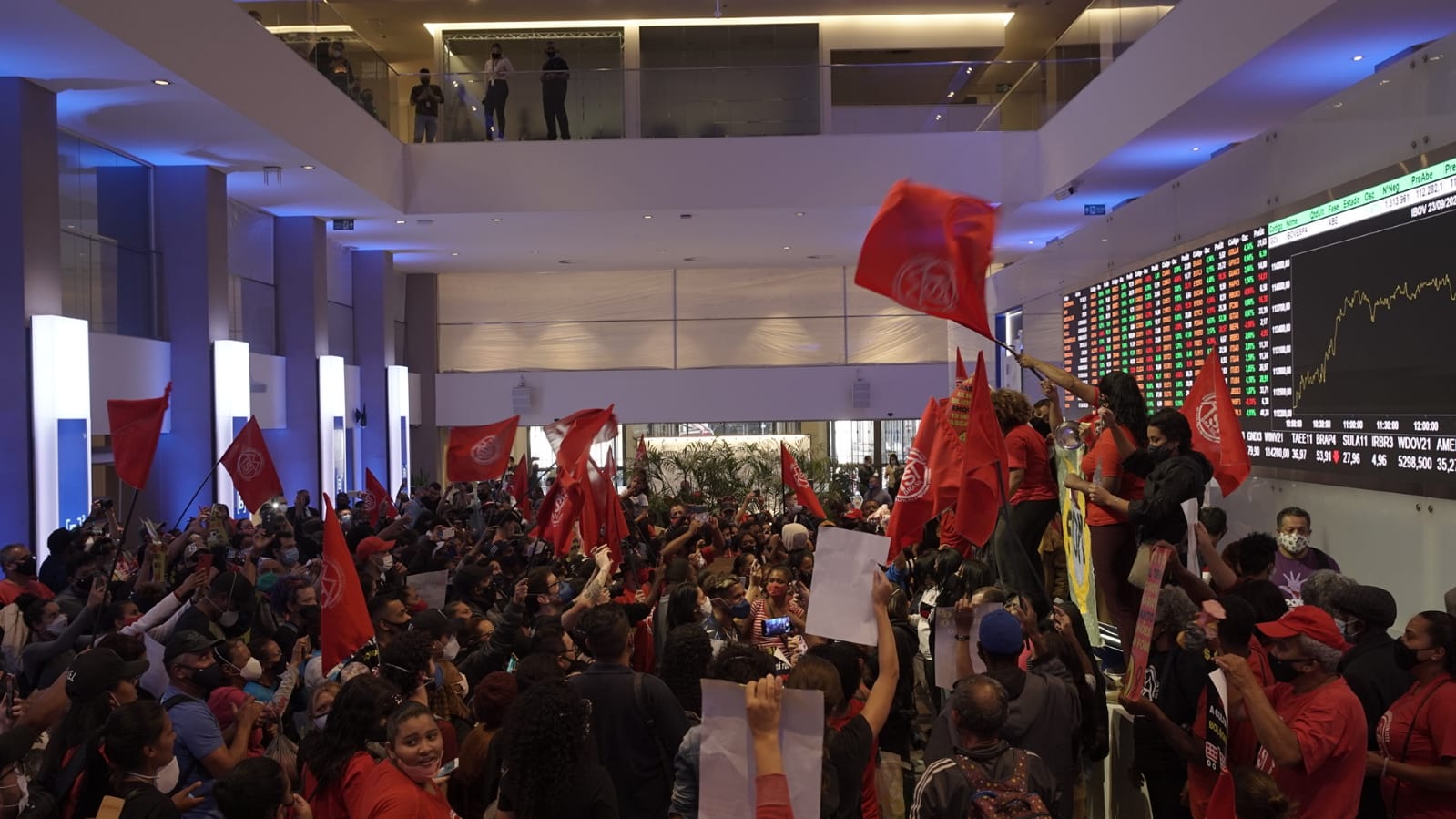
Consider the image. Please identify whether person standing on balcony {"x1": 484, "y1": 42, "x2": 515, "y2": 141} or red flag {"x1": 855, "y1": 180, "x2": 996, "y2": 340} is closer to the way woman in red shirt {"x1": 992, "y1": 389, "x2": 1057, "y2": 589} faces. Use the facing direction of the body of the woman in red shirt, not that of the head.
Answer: the person standing on balcony

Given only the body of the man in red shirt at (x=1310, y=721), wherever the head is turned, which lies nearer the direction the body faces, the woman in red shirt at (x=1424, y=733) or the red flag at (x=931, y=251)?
the red flag

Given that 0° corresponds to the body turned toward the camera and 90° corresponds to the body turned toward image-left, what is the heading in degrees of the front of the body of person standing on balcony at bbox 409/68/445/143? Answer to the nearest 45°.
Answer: approximately 0°

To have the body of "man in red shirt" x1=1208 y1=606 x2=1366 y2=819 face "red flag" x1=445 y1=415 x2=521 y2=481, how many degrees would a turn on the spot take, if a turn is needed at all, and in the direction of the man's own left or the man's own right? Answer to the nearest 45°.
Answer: approximately 45° to the man's own right

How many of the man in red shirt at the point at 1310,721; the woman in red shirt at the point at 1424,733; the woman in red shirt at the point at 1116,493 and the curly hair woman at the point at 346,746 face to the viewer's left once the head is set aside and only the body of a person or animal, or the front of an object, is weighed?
3

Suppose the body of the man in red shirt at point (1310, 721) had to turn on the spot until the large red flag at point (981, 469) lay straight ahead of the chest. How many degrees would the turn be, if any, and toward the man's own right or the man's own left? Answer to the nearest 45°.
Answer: approximately 45° to the man's own right

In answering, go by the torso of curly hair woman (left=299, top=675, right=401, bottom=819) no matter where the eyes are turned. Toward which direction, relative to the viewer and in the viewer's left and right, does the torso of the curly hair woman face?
facing away from the viewer and to the right of the viewer

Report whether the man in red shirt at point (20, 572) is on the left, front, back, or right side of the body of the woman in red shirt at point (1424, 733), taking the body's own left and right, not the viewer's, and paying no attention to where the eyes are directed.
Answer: front

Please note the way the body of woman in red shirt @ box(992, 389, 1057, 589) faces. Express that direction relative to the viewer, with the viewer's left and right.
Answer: facing away from the viewer and to the left of the viewer

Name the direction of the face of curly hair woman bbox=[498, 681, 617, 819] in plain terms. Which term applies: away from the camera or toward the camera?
away from the camera

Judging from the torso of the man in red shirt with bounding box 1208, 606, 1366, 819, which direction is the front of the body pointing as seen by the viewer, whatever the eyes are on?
to the viewer's left

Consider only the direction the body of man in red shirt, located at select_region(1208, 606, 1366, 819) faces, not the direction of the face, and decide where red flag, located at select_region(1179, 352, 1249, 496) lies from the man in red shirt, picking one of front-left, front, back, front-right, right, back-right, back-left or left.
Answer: right

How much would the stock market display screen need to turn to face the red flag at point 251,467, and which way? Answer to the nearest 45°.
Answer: approximately 45° to its right

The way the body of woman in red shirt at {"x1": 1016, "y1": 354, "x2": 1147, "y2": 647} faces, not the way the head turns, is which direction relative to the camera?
to the viewer's left
